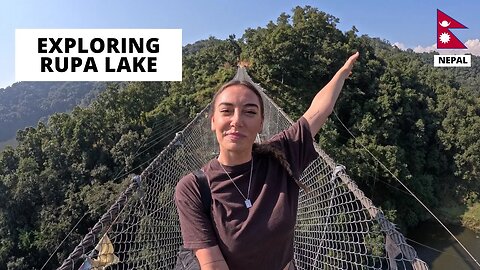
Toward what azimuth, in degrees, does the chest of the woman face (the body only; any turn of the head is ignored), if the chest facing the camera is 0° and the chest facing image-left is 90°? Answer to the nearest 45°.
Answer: approximately 0°

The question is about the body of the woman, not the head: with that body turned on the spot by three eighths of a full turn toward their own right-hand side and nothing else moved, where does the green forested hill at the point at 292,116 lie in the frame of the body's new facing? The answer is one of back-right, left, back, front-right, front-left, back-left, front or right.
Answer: front-right
